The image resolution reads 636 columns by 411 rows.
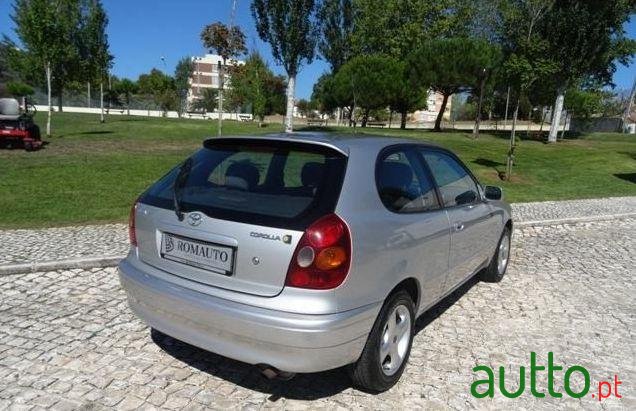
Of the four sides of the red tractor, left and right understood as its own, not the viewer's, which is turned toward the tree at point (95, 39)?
left

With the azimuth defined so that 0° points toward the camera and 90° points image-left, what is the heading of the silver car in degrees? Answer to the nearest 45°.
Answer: approximately 225°

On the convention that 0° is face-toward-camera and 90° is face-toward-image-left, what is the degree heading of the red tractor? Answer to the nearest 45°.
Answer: approximately 270°
